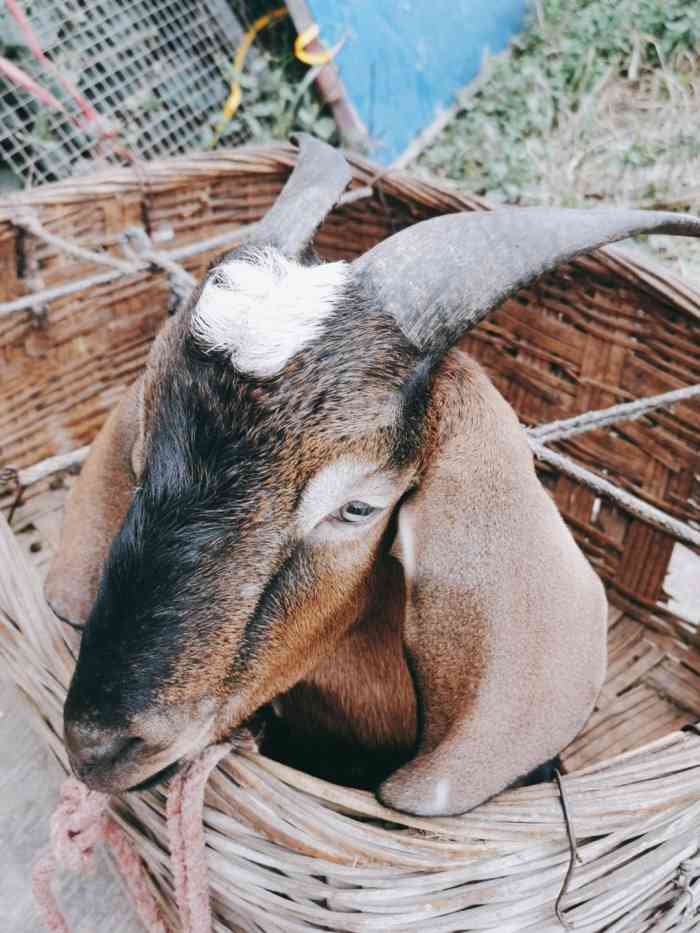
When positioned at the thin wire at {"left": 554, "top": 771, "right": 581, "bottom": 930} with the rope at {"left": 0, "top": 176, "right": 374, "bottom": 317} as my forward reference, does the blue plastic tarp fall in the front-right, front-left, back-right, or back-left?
front-right
